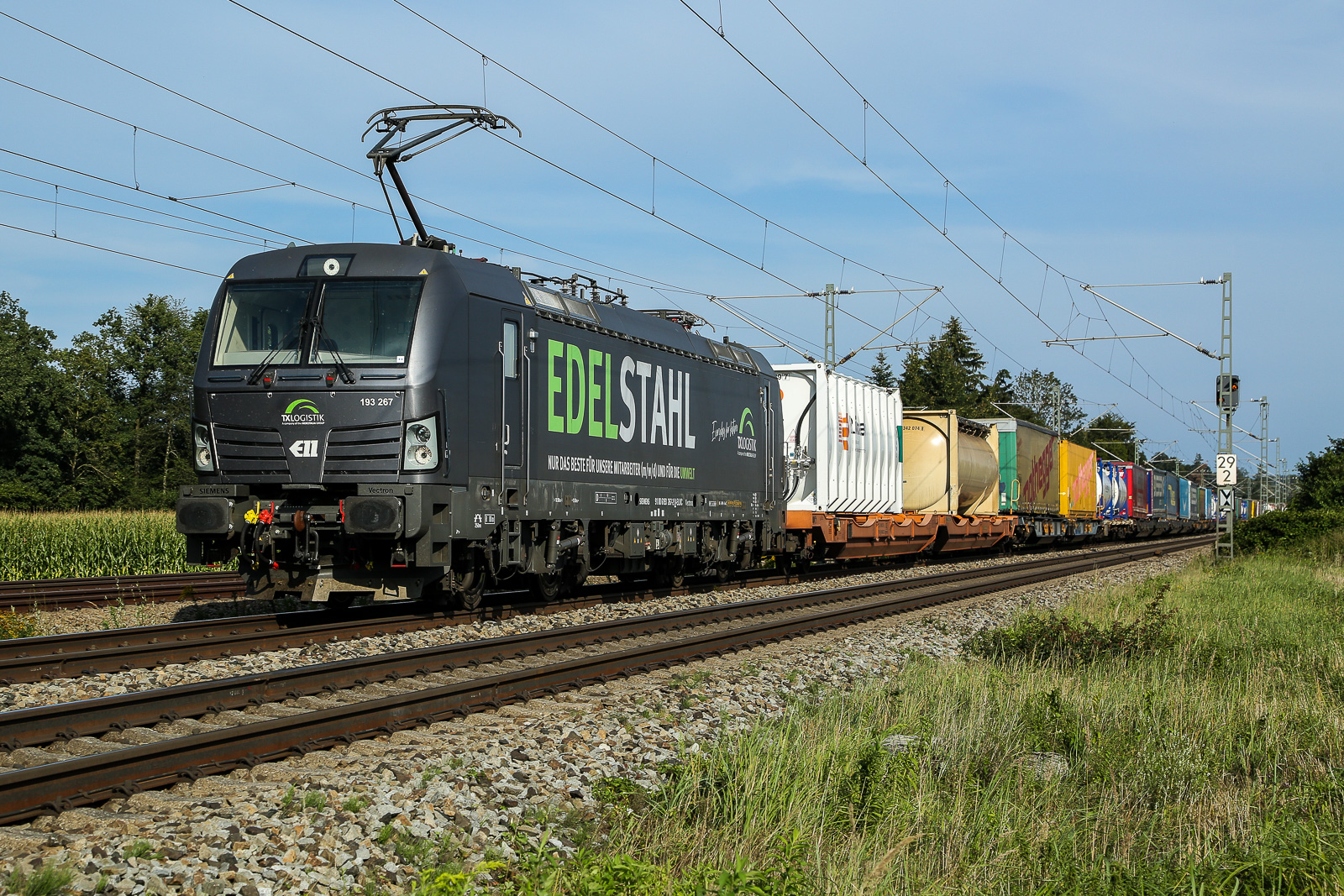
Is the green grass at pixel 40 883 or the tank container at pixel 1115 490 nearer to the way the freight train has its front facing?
the green grass

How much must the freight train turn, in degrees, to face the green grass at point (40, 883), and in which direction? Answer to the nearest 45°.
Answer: approximately 45° to its left

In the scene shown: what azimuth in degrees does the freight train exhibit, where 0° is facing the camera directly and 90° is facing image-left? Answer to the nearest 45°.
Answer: approximately 45°
